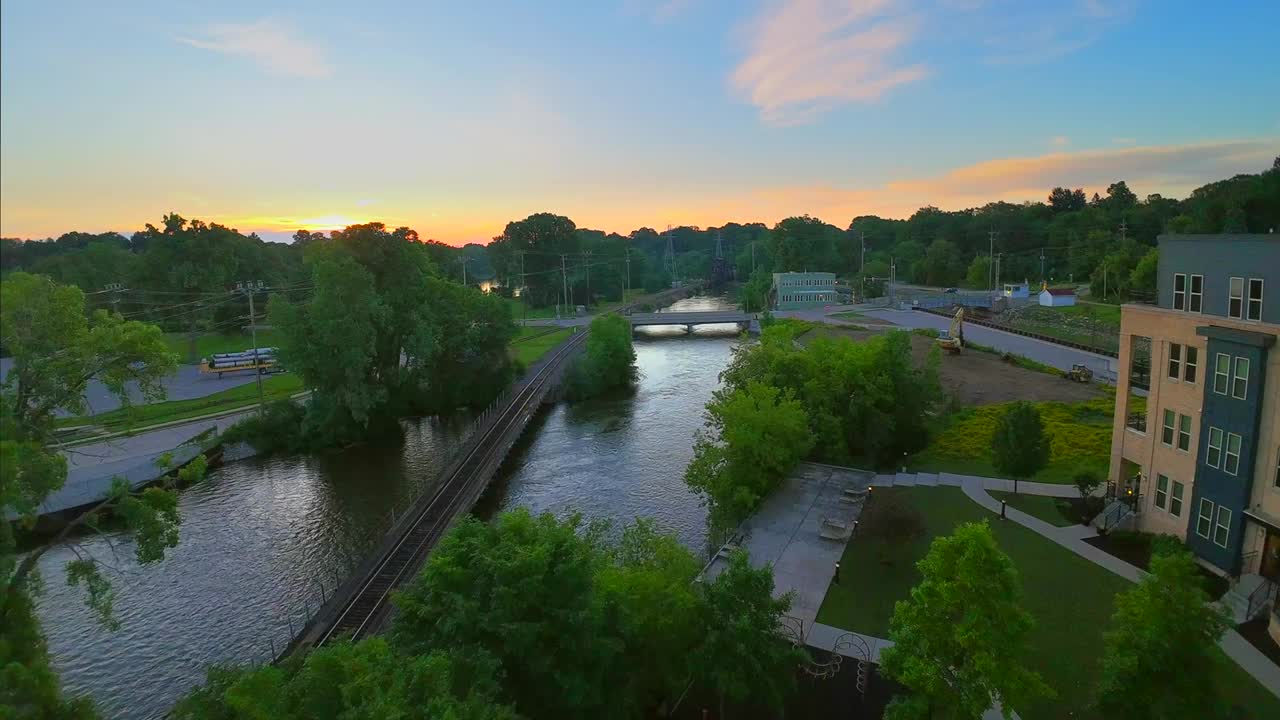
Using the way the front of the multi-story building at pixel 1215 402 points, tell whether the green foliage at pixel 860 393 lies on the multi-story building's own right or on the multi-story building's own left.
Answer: on the multi-story building's own right

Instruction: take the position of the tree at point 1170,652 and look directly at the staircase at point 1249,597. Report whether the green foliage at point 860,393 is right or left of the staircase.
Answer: left

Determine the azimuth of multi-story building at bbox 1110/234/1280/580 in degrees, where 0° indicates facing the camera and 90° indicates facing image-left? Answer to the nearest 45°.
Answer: approximately 45°

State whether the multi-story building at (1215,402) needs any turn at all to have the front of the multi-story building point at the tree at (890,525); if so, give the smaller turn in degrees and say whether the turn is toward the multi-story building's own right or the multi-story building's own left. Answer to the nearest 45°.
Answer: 0° — it already faces it

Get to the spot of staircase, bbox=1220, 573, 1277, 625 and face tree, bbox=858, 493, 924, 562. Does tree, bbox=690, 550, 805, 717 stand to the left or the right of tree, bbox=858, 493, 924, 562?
left
